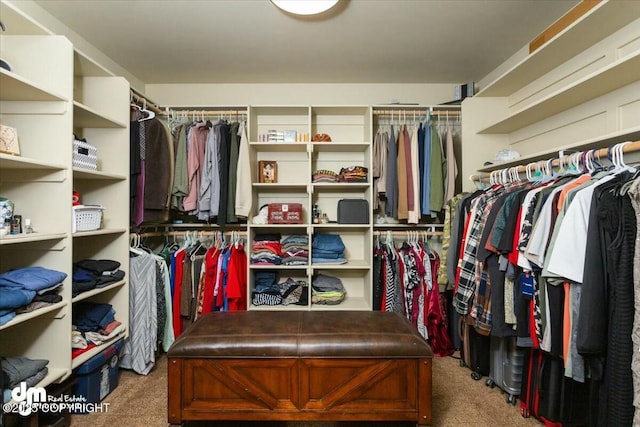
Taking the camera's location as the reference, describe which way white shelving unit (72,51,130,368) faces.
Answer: facing to the right of the viewer

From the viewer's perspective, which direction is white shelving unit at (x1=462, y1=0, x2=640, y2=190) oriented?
to the viewer's left

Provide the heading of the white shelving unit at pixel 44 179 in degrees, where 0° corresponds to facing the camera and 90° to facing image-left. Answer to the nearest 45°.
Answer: approximately 270°

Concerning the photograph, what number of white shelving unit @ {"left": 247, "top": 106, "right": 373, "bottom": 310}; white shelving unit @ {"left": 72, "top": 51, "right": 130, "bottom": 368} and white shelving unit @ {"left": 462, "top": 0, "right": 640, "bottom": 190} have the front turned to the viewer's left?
1

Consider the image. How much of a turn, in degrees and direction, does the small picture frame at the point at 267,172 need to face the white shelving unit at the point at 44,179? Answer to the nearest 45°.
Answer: approximately 45° to its right

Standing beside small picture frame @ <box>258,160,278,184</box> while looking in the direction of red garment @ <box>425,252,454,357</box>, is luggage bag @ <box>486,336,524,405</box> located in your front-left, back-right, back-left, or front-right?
front-right

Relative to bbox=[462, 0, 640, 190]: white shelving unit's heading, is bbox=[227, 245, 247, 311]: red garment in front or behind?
in front

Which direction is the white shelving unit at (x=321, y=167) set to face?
toward the camera

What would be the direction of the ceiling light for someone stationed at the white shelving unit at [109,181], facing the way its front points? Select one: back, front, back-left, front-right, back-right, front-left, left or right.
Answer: front-right

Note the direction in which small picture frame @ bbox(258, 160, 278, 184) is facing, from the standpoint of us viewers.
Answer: facing the viewer
